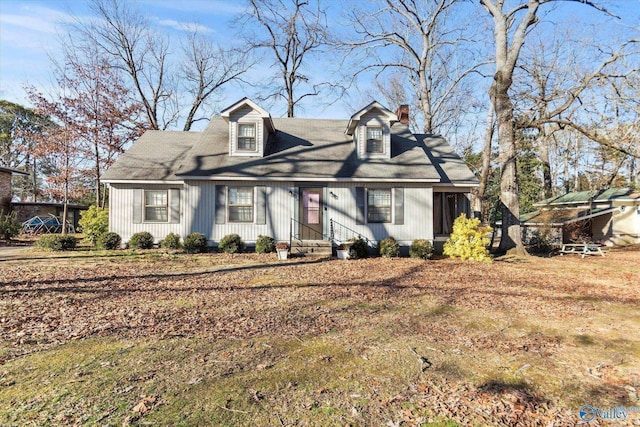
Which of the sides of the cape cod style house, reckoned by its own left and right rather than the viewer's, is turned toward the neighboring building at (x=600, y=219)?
left

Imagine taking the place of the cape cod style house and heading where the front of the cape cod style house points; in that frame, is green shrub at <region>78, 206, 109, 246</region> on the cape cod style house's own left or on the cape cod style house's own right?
on the cape cod style house's own right

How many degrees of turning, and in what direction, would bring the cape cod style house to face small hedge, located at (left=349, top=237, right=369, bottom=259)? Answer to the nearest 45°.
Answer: approximately 45° to its left

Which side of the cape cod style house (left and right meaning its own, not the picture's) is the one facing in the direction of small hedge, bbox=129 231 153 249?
right

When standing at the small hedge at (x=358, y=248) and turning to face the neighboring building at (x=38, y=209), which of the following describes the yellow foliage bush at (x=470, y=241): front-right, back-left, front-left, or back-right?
back-right

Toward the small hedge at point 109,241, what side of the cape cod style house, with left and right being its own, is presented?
right

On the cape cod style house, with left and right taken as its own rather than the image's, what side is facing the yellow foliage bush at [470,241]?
left

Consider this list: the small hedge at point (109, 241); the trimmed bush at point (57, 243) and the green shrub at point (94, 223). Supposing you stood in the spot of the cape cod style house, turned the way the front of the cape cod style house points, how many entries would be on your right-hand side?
3

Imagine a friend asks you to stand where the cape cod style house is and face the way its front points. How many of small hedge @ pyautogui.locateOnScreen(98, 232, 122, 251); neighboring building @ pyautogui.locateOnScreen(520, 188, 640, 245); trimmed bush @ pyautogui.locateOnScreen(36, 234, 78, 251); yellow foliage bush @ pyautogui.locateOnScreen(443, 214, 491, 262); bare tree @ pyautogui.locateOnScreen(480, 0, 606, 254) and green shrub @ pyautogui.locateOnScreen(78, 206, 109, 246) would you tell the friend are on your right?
3

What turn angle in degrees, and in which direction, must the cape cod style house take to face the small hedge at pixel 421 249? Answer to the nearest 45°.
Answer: approximately 90° to its left

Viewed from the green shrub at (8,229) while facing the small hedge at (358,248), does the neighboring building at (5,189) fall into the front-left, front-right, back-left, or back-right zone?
back-left

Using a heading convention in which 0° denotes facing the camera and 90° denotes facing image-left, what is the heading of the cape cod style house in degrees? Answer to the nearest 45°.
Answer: approximately 0°
